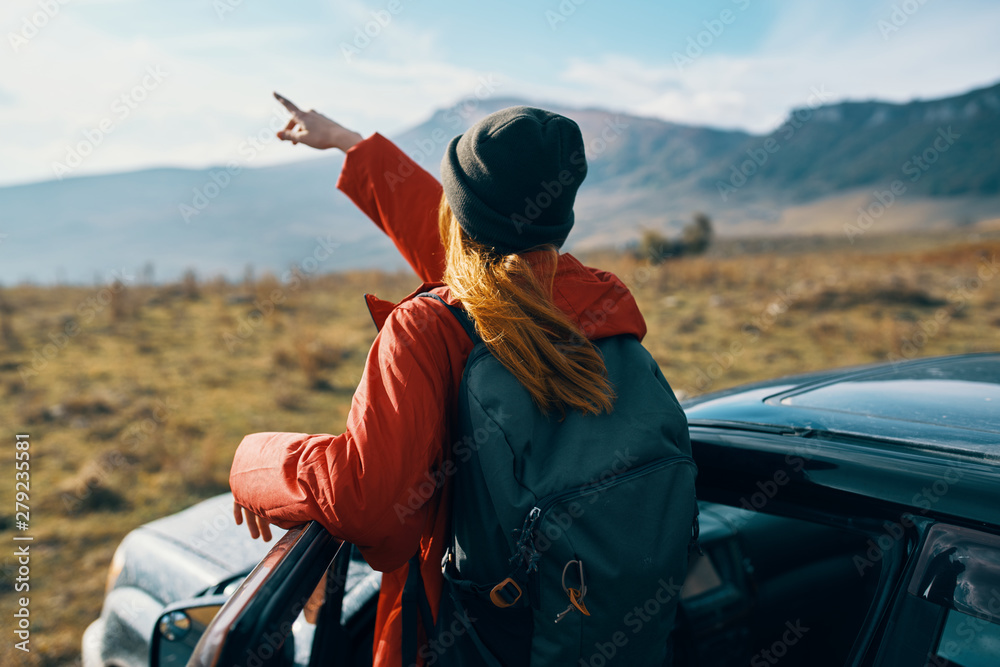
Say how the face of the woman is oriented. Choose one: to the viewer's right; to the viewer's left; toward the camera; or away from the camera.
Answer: away from the camera

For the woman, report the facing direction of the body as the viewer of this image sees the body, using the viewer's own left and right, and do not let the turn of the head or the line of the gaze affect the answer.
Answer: facing away from the viewer and to the left of the viewer

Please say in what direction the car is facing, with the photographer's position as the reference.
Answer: facing away from the viewer and to the left of the viewer
